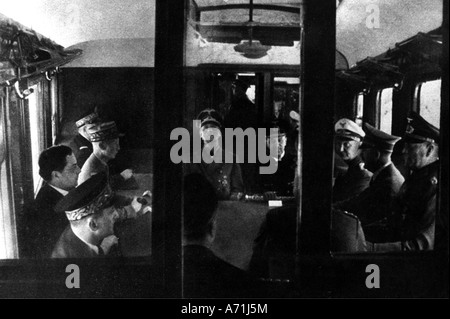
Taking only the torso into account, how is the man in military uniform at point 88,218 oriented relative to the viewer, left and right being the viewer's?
facing to the right of the viewer

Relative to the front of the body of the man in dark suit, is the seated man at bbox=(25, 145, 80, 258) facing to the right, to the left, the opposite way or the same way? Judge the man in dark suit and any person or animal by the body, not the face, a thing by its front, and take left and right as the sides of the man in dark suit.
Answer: to the right

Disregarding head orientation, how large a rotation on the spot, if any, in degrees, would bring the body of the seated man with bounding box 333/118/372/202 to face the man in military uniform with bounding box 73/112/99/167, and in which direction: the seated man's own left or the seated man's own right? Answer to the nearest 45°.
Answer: approximately 45° to the seated man's own right

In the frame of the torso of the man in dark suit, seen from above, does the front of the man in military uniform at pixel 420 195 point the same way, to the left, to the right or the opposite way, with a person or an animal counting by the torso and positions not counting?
to the left

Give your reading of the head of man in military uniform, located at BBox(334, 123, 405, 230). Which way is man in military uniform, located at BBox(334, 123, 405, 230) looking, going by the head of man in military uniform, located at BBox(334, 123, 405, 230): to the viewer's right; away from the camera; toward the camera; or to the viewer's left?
to the viewer's left

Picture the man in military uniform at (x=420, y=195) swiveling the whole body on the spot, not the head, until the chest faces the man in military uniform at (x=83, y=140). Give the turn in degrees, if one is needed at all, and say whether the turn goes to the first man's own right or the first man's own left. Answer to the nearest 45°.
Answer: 0° — they already face them

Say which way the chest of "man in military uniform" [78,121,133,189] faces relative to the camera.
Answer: to the viewer's right

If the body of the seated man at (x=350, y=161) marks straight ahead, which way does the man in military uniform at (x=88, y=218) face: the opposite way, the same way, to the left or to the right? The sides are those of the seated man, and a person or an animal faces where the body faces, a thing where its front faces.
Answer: the opposite way

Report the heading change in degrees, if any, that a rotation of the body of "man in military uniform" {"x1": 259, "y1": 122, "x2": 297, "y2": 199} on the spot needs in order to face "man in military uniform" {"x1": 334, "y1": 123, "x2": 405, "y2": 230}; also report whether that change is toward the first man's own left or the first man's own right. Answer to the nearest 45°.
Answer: approximately 90° to the first man's own left

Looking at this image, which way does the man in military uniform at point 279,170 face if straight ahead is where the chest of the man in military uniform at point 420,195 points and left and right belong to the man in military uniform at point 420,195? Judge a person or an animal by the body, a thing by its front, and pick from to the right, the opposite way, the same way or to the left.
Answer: to the left

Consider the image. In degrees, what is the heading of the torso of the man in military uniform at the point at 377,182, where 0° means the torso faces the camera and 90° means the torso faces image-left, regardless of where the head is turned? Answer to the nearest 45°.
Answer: approximately 90°

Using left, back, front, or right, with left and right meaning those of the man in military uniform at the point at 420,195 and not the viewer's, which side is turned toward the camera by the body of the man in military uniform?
left

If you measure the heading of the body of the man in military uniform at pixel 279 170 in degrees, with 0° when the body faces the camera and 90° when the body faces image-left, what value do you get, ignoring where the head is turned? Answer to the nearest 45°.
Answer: approximately 0°

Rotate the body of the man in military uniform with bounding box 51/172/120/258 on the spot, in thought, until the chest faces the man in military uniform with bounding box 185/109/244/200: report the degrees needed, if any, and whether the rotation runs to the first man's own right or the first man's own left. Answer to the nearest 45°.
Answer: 0° — they already face them

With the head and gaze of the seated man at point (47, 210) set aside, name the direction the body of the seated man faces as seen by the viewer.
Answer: to the viewer's right

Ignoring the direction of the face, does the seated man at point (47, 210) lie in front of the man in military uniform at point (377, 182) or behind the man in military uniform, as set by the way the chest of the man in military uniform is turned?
in front
